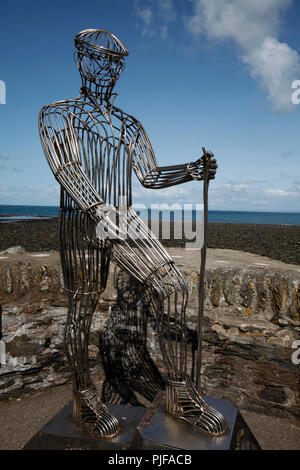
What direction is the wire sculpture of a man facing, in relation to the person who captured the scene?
facing the viewer and to the right of the viewer
